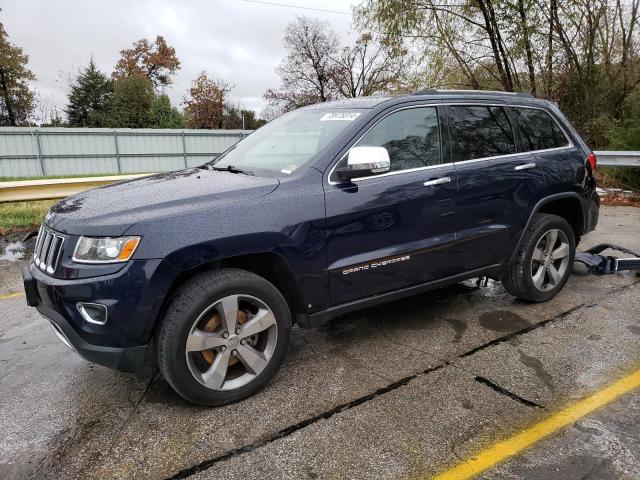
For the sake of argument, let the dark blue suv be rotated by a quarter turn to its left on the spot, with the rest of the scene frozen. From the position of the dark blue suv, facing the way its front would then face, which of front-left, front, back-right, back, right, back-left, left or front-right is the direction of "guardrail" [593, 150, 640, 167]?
left

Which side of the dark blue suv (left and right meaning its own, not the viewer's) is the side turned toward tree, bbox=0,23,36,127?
right

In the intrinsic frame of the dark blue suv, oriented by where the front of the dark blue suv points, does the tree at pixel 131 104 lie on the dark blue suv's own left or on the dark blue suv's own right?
on the dark blue suv's own right

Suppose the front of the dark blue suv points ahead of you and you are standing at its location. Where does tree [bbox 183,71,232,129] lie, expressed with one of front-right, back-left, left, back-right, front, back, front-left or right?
back-right

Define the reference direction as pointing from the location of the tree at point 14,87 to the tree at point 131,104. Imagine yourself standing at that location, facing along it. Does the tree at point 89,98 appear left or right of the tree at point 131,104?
left

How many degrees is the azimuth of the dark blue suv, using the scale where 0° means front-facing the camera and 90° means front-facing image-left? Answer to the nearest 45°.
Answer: approximately 45°

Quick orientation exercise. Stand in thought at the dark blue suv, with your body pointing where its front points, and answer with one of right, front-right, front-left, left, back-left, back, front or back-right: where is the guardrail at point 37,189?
right
